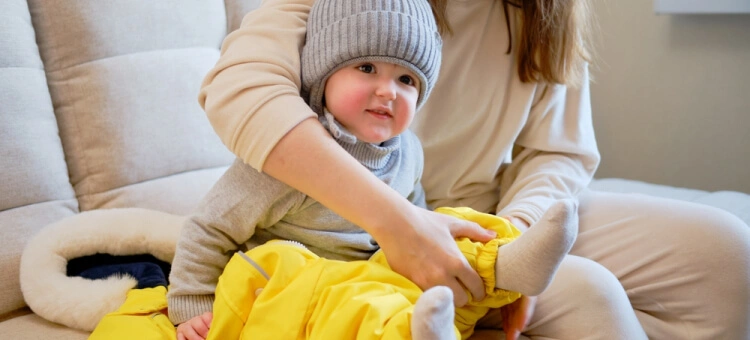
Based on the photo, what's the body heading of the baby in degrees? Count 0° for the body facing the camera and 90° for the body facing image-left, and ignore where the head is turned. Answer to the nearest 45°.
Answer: approximately 315°

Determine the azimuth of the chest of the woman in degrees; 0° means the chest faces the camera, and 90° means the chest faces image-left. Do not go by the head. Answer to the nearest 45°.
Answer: approximately 315°

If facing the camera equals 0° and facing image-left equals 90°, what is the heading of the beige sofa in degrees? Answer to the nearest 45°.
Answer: approximately 315°
